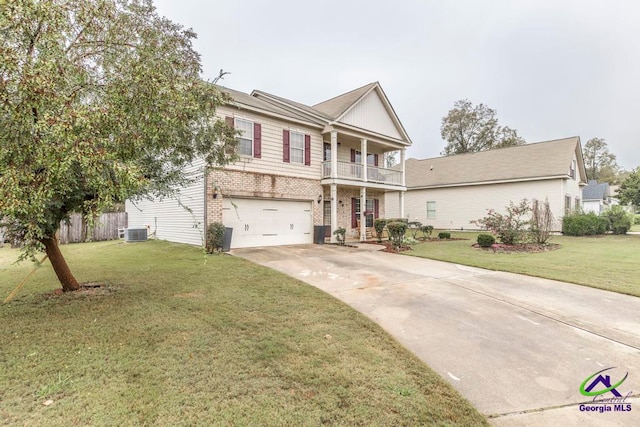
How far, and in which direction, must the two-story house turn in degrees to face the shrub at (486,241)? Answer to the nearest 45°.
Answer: approximately 45° to its left

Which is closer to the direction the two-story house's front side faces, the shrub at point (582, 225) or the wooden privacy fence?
the shrub

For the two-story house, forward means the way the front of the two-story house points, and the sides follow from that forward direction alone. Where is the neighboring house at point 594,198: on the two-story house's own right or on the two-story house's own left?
on the two-story house's own left

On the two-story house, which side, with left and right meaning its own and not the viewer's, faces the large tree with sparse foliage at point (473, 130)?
left

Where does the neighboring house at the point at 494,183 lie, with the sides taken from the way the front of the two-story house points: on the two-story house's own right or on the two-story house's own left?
on the two-story house's own left

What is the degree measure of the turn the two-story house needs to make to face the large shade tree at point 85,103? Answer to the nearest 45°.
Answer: approximately 45° to its right

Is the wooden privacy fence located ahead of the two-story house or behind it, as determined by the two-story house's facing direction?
behind

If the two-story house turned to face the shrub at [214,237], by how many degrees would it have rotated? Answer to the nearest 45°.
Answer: approximately 90° to its right
